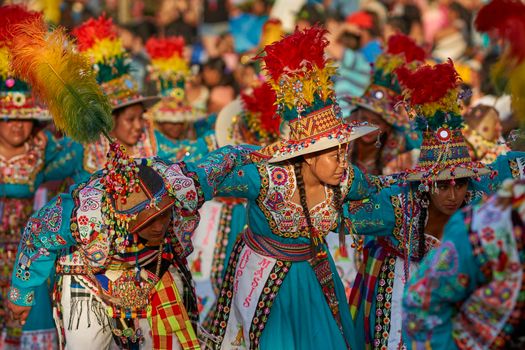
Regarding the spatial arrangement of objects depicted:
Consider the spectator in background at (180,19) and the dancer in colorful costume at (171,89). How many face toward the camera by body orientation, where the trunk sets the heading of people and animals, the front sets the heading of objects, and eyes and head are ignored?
2

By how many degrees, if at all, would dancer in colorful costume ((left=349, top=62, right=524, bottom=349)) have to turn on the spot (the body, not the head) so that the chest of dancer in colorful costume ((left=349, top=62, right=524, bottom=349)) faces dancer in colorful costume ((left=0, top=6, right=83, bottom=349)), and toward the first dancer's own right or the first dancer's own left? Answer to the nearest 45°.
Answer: approximately 135° to the first dancer's own right

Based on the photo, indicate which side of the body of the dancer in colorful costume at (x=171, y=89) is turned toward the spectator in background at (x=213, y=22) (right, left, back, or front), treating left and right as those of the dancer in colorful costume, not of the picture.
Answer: back

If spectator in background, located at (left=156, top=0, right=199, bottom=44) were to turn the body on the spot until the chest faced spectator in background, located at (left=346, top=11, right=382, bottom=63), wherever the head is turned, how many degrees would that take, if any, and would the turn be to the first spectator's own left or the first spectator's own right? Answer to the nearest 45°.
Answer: approximately 45° to the first spectator's own left

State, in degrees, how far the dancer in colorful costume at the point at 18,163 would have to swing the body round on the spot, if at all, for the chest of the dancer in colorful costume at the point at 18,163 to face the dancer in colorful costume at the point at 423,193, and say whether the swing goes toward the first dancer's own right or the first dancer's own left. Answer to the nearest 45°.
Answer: approximately 45° to the first dancer's own left

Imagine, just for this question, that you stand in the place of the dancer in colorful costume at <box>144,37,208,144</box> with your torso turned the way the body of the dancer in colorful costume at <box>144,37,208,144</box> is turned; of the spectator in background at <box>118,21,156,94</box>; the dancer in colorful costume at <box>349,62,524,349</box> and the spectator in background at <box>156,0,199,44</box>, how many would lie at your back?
2

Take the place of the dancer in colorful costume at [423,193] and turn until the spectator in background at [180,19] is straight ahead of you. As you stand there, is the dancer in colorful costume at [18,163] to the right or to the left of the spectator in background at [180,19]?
left

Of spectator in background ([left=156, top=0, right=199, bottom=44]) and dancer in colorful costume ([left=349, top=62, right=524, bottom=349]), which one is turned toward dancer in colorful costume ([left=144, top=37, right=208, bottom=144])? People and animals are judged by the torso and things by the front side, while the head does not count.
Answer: the spectator in background
